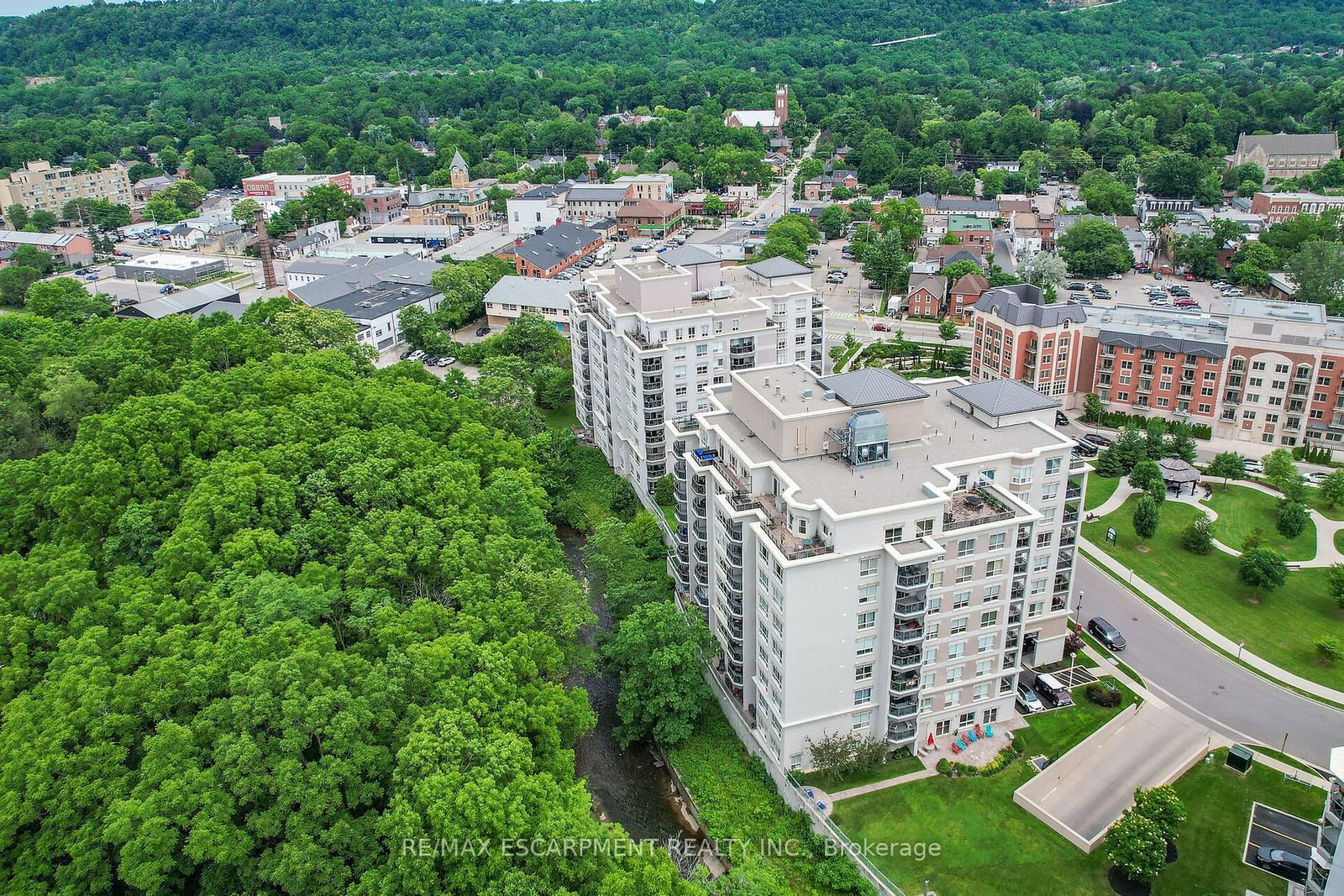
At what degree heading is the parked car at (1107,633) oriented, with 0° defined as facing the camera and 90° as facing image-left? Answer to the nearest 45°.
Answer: approximately 315°

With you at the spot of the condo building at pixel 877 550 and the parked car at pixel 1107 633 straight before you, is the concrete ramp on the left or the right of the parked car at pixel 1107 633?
right
